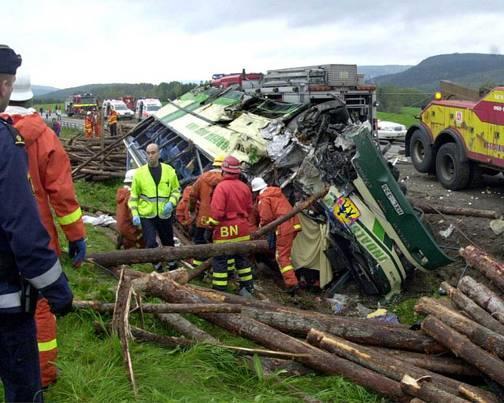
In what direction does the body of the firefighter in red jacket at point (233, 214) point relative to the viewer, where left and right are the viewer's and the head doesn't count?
facing away from the viewer

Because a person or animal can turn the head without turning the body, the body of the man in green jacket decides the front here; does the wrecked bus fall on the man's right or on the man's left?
on the man's left

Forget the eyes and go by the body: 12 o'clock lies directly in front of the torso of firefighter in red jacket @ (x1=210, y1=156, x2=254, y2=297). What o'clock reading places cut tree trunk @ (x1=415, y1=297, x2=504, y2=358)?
The cut tree trunk is roughly at 5 o'clock from the firefighter in red jacket.

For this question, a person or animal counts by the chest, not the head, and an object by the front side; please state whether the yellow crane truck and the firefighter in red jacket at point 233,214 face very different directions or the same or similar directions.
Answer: very different directions

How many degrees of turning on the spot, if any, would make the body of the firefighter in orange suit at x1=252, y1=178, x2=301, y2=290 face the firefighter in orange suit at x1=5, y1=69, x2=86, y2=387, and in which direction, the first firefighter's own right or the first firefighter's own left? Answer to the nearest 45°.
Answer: approximately 90° to the first firefighter's own left

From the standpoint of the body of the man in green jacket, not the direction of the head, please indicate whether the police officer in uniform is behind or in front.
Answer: in front

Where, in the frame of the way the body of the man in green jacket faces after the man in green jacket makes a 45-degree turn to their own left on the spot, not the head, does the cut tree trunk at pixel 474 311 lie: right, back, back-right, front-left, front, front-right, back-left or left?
front

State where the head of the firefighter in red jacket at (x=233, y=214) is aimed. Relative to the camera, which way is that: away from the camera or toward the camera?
away from the camera

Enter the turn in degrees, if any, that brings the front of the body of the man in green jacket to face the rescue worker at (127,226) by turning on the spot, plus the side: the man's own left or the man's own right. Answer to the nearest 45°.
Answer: approximately 135° to the man's own right

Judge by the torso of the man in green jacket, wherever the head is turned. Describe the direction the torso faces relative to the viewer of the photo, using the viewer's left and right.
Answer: facing the viewer

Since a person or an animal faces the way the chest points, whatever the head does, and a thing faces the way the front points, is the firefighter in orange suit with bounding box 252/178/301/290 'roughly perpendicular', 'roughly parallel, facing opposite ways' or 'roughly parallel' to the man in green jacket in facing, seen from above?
roughly perpendicular

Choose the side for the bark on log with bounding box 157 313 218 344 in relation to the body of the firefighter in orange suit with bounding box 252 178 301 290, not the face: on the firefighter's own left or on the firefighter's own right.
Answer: on the firefighter's own left

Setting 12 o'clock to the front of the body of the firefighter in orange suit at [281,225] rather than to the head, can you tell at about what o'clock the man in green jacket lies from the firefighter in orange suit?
The man in green jacket is roughly at 12 o'clock from the firefighter in orange suit.

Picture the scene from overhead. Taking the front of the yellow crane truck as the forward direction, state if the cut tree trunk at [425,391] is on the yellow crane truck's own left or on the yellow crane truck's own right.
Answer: on the yellow crane truck's own right
